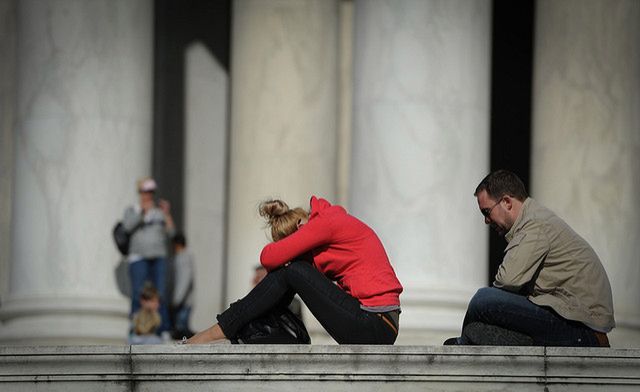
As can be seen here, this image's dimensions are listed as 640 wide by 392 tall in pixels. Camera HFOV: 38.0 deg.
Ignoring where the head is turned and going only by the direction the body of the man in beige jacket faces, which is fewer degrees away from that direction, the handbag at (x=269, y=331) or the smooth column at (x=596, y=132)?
the handbag

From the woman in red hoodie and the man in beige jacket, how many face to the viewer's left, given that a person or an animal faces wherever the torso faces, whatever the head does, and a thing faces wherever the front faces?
2

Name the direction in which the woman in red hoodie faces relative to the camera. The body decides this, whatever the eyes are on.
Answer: to the viewer's left

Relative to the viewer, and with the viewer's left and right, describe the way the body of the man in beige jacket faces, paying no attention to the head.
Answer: facing to the left of the viewer

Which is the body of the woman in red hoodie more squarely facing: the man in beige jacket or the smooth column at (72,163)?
the smooth column

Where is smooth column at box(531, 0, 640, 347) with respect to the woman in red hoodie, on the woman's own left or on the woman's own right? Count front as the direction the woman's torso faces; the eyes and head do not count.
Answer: on the woman's own right

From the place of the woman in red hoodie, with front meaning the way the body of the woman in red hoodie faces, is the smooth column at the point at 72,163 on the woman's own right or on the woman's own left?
on the woman's own right

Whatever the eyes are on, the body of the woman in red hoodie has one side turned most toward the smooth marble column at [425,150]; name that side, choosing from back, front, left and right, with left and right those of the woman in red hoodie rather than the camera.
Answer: right

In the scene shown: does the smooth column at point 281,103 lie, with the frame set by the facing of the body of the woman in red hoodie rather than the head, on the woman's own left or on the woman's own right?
on the woman's own right

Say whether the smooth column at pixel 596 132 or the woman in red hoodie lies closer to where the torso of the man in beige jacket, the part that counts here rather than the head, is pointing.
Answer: the woman in red hoodie

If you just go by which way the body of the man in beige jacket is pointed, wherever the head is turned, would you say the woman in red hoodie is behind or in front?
in front

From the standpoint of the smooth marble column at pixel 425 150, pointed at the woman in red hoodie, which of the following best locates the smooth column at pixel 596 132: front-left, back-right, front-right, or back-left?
back-left
